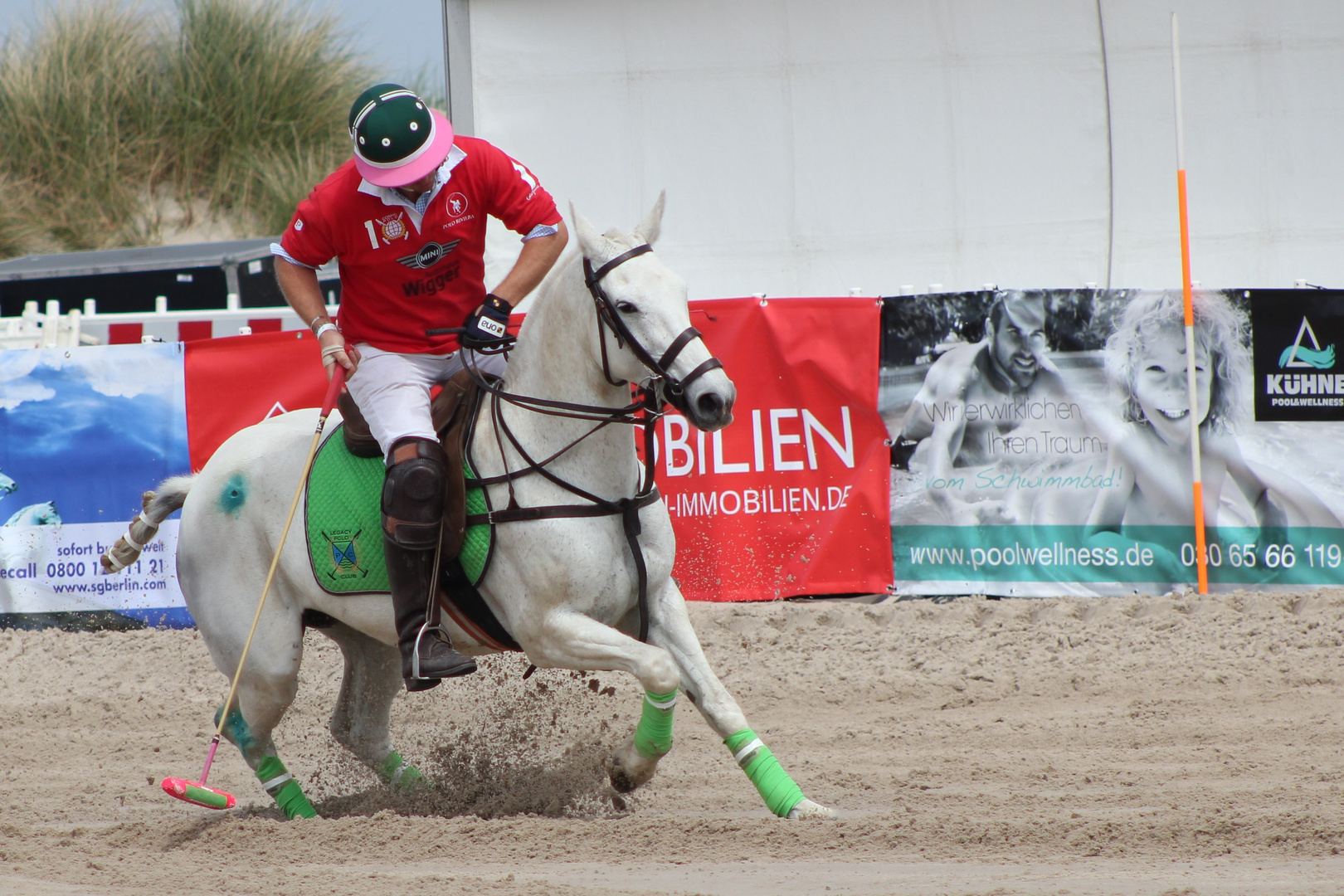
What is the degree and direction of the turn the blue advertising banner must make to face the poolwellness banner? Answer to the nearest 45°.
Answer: approximately 45° to its left

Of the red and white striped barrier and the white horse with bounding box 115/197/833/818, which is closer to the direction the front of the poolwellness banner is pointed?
the white horse

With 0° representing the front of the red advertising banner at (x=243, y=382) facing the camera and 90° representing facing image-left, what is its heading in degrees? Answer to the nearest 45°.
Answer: approximately 0°

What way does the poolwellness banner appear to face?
toward the camera

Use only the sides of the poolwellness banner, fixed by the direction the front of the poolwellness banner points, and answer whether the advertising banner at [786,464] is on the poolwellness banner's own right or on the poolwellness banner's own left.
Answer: on the poolwellness banner's own right

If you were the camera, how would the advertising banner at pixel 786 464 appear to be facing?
facing the viewer

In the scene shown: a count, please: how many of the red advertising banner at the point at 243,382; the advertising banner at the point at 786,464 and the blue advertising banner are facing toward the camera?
3

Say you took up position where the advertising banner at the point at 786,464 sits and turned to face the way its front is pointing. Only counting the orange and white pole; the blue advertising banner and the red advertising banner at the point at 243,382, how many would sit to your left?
1

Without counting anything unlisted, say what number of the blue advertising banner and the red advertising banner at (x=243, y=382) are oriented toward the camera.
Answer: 2

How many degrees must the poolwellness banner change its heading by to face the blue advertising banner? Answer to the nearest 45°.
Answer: approximately 90° to its right

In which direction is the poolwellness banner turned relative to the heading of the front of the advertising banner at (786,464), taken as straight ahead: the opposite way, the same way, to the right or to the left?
the same way

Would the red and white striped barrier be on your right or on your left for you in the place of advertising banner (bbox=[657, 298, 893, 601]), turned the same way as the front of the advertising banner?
on your right

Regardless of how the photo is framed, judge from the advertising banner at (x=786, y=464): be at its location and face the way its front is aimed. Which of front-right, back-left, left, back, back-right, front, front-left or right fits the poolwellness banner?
left

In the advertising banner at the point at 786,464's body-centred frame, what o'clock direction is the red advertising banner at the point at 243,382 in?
The red advertising banner is roughly at 3 o'clock from the advertising banner.

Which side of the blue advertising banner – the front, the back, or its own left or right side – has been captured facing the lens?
front

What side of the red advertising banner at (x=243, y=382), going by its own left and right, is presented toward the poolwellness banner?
left
